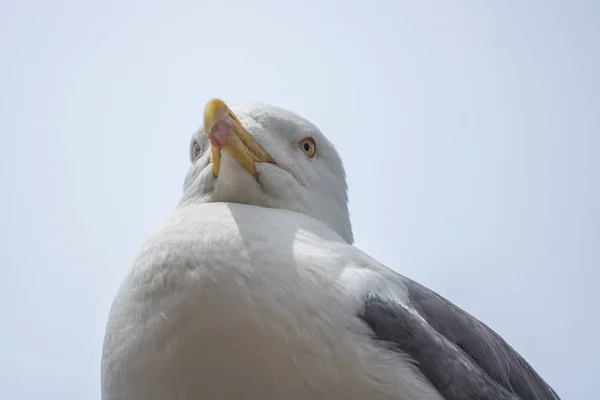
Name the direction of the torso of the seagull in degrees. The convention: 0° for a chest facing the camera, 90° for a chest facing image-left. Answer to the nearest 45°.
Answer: approximately 45°
